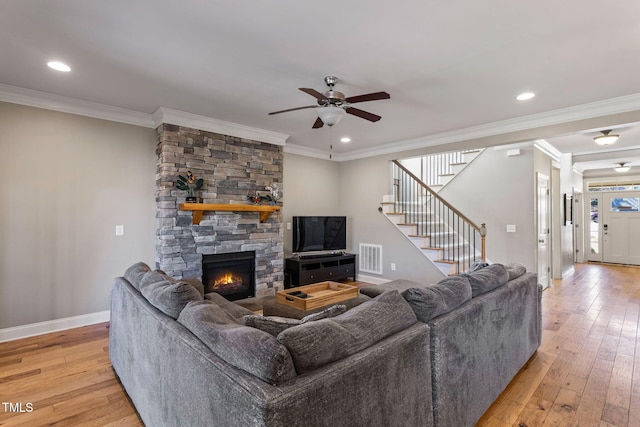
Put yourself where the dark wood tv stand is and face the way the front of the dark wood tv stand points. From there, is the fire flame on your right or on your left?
on your right

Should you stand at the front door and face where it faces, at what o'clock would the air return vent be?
The air return vent is roughly at 1 o'clock from the front door.

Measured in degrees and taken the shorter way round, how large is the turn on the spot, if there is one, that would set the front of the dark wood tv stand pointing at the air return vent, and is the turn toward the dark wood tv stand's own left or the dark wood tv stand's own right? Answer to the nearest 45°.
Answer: approximately 90° to the dark wood tv stand's own left

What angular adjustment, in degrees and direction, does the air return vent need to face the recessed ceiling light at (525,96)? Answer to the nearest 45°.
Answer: approximately 90° to its left

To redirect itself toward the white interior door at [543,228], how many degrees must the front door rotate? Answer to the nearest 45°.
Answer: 0° — it already faces it

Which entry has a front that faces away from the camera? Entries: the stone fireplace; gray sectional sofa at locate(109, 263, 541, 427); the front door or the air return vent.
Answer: the gray sectional sofa

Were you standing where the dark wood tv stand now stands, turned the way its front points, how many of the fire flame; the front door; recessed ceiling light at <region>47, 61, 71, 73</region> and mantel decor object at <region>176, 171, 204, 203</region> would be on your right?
3

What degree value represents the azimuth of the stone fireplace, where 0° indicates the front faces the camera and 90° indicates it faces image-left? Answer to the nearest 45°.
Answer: approximately 315°

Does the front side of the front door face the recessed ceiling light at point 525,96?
yes

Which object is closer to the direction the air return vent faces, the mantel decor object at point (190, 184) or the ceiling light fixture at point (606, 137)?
the mantel decor object

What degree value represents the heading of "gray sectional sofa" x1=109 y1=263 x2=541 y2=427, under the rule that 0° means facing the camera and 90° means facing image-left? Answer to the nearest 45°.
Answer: approximately 180°

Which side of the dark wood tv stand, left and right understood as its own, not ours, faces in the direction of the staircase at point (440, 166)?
left

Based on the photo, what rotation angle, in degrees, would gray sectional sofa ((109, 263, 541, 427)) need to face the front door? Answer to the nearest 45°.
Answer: approximately 45° to its right

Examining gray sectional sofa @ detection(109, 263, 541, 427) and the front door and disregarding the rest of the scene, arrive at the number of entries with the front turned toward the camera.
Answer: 1

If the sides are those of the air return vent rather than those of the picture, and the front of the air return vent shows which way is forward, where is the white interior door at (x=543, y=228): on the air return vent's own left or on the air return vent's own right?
on the air return vent's own left
